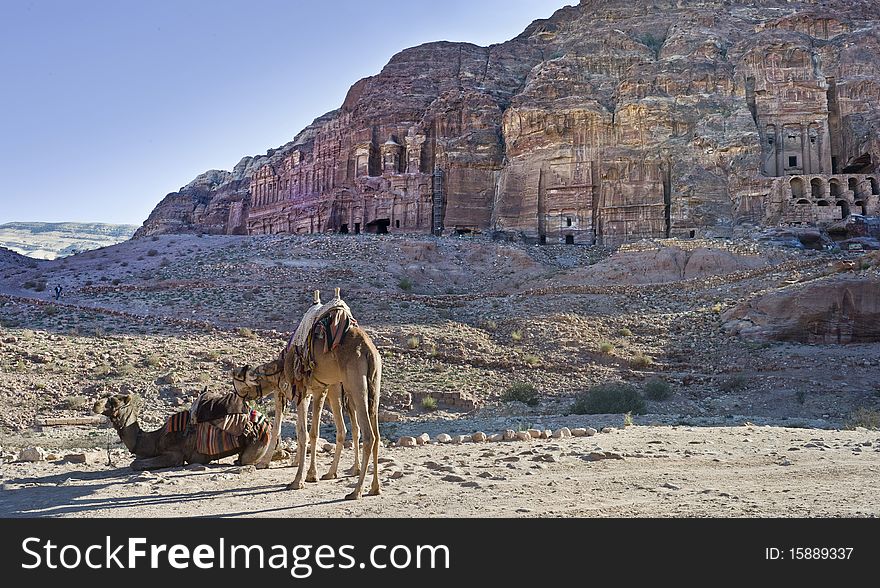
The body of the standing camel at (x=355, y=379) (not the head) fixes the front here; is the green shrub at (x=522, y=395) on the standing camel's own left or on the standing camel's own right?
on the standing camel's own right

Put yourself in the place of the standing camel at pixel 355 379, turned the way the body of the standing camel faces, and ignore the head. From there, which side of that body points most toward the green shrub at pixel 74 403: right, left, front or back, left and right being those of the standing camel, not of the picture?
front

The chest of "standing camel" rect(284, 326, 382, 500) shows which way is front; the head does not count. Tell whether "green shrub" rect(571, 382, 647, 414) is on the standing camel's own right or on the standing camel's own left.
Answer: on the standing camel's own right

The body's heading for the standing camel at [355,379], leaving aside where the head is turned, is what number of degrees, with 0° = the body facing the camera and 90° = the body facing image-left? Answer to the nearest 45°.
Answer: approximately 135°

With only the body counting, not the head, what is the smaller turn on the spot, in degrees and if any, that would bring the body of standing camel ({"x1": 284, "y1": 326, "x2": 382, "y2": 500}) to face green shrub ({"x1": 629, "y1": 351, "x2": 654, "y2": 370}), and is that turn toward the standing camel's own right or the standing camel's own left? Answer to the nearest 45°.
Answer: approximately 90° to the standing camel's own right

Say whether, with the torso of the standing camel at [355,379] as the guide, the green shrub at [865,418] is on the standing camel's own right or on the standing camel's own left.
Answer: on the standing camel's own right
